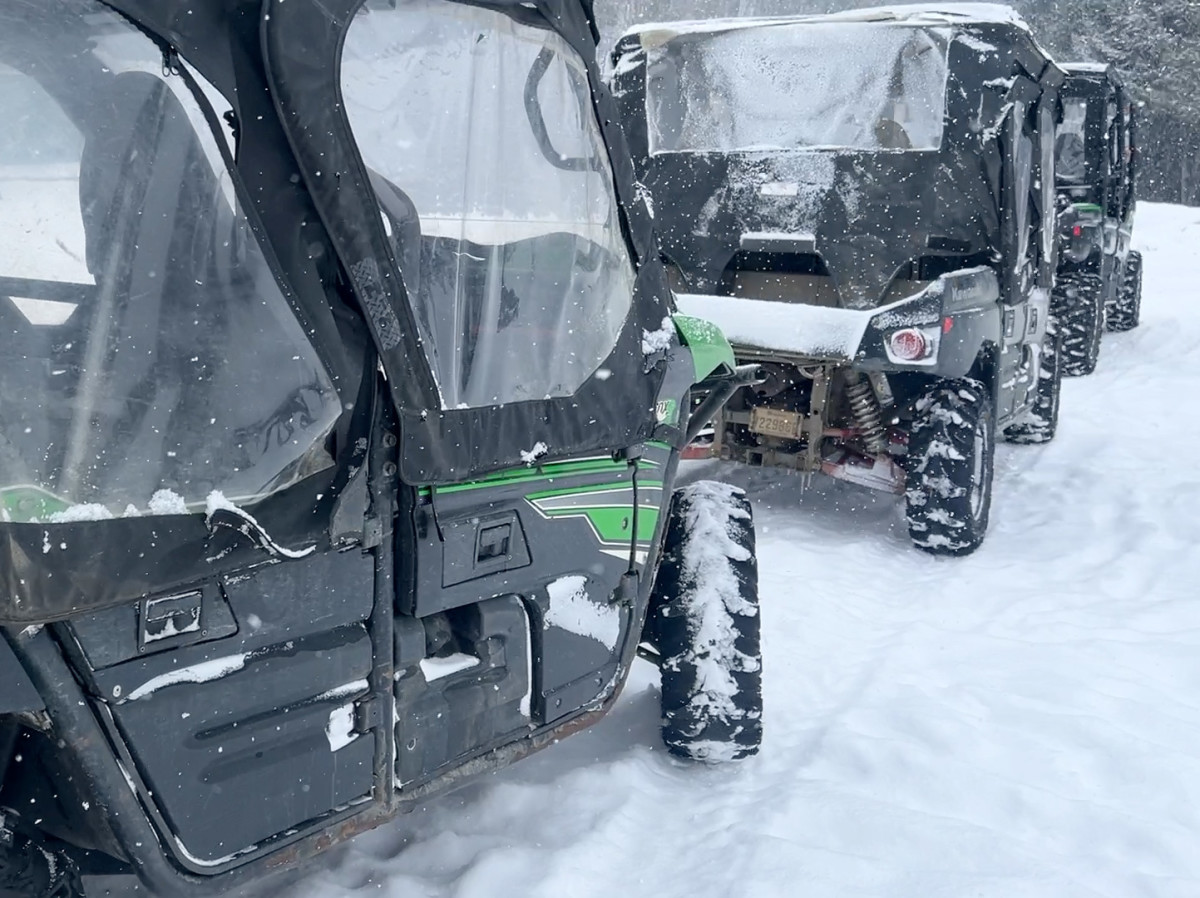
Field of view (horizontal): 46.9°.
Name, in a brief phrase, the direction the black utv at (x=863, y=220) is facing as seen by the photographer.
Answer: facing away from the viewer

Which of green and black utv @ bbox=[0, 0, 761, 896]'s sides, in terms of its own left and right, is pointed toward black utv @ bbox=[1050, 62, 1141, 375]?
front

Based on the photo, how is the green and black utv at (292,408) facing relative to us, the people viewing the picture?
facing away from the viewer and to the right of the viewer

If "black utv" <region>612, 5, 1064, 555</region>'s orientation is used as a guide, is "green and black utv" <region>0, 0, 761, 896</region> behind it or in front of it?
behind

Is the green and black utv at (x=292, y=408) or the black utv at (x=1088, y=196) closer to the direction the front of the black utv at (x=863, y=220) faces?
the black utv

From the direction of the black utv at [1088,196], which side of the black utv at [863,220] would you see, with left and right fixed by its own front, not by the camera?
front

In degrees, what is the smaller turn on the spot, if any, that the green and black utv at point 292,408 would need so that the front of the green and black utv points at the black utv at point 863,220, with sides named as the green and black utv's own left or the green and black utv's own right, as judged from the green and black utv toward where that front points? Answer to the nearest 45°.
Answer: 0° — it already faces it

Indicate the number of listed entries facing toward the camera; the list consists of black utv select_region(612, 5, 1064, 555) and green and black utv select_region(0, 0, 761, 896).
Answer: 0
